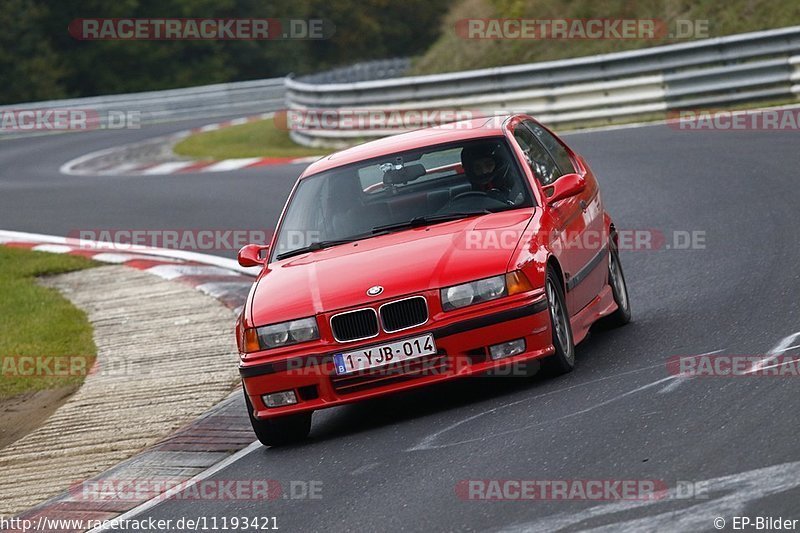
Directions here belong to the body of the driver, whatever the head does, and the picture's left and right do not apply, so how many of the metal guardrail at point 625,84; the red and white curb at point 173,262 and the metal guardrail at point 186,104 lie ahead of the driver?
0

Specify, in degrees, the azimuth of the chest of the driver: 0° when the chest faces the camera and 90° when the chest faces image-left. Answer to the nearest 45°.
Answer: approximately 0°

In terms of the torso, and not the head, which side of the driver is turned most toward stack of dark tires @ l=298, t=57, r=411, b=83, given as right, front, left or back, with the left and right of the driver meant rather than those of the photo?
back

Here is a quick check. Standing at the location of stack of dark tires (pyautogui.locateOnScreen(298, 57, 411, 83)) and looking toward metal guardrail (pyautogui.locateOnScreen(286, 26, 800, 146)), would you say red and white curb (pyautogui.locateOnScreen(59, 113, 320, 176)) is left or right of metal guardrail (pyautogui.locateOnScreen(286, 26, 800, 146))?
right

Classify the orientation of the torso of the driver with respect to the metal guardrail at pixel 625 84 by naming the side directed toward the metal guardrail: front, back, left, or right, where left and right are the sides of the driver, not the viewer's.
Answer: back

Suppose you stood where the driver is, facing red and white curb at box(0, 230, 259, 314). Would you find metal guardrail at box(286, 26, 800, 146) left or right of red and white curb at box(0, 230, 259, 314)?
right

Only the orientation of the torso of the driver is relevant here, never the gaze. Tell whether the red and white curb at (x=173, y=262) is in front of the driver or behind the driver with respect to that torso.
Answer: behind

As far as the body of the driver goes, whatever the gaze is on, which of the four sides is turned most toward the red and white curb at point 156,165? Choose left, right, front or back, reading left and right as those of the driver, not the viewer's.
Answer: back
